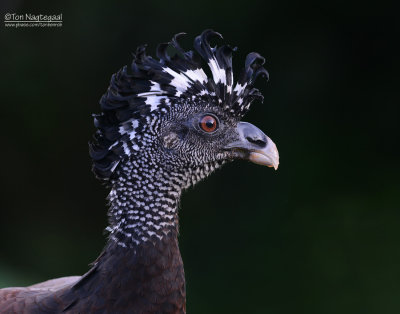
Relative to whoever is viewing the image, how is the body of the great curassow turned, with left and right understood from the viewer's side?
facing to the right of the viewer
